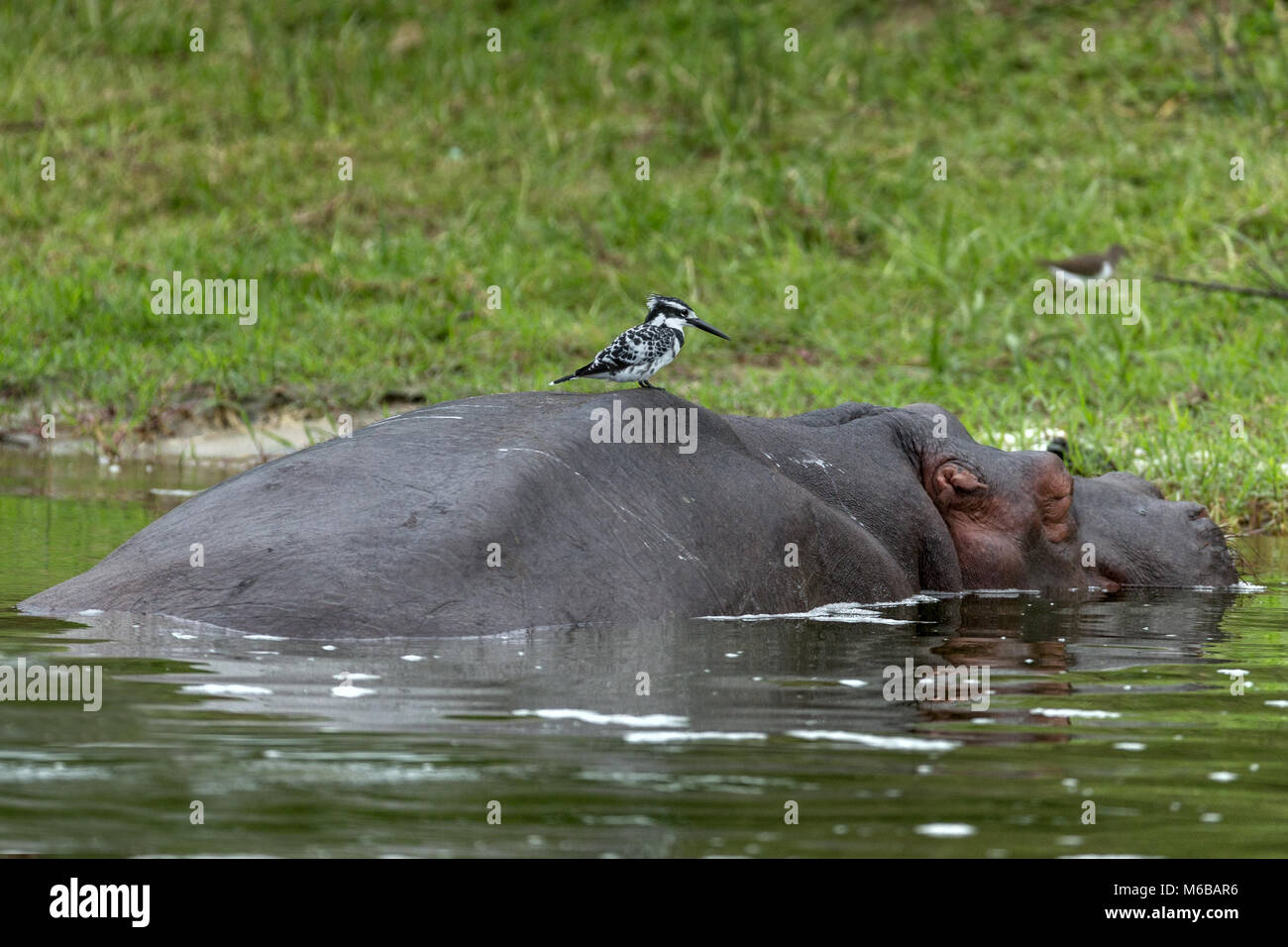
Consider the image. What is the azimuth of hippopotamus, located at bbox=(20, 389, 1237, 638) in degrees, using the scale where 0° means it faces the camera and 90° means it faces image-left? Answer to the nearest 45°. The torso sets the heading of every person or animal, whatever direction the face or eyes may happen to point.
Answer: approximately 270°

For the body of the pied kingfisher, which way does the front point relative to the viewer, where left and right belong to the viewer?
facing to the right of the viewer

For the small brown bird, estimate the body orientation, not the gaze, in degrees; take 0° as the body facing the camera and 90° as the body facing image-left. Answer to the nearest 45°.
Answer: approximately 270°

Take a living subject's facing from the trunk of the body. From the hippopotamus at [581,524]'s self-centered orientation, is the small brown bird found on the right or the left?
on its left

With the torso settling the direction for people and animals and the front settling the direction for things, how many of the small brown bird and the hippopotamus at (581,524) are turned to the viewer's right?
2

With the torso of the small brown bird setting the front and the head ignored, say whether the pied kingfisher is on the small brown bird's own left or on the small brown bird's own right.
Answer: on the small brown bird's own right

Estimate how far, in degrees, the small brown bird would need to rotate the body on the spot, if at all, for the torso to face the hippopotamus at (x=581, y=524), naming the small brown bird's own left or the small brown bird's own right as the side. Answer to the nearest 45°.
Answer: approximately 90° to the small brown bird's own right
